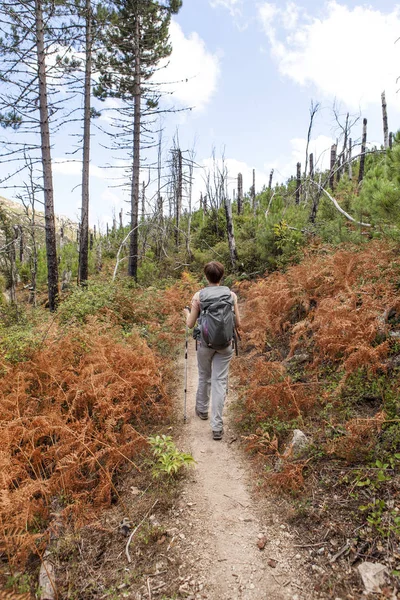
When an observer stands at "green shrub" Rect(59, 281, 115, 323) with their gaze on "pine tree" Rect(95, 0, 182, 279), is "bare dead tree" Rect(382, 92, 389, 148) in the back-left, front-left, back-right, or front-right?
front-right

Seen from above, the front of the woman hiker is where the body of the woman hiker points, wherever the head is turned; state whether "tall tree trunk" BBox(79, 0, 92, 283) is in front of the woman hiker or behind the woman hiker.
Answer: in front

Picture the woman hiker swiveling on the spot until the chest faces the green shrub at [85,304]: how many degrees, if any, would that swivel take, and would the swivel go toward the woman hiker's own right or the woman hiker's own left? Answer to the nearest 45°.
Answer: approximately 45° to the woman hiker's own left

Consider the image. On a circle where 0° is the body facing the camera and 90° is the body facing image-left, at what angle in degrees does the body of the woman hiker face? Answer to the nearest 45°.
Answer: approximately 180°

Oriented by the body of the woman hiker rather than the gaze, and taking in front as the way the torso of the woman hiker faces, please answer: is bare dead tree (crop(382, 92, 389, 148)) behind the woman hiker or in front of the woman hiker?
in front
